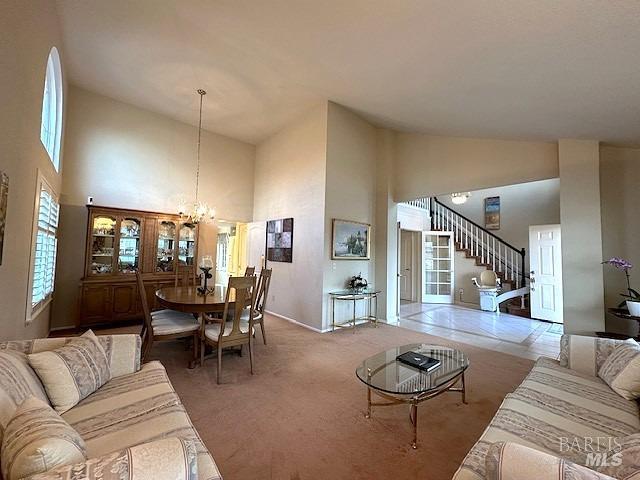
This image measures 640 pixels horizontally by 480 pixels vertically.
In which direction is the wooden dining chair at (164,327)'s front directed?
to the viewer's right

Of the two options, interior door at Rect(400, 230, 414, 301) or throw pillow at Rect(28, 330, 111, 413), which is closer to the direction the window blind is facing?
the interior door

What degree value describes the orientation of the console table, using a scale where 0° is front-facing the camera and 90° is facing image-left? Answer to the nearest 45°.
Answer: approximately 315°

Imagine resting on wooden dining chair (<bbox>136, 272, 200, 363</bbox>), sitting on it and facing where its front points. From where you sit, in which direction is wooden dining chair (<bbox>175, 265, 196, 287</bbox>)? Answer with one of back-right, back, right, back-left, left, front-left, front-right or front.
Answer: left

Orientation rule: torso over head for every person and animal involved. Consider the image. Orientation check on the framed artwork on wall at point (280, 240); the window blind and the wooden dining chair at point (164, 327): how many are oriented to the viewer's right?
2

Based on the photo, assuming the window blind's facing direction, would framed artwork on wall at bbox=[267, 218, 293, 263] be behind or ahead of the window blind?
ahead

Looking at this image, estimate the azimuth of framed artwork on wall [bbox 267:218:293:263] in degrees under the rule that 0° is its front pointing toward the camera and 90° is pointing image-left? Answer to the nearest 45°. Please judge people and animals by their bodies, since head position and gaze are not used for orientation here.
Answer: approximately 45°

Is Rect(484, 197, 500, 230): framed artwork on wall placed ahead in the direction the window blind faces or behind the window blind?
ahead

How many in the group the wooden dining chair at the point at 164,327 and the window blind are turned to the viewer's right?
2

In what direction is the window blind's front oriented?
to the viewer's right

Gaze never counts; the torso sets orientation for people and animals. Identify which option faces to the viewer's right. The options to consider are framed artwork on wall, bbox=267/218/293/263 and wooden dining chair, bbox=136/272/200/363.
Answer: the wooden dining chair

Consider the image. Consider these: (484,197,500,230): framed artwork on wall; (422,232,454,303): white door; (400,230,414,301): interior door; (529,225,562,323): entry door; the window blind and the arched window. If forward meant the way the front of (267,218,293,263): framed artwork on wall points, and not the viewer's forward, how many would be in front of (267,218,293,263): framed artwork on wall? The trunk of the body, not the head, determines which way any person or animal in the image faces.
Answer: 2

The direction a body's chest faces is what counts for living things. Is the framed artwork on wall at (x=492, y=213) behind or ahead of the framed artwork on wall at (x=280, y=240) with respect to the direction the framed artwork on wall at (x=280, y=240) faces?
behind

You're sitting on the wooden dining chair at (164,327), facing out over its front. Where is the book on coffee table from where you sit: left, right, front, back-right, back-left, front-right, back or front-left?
front-right
